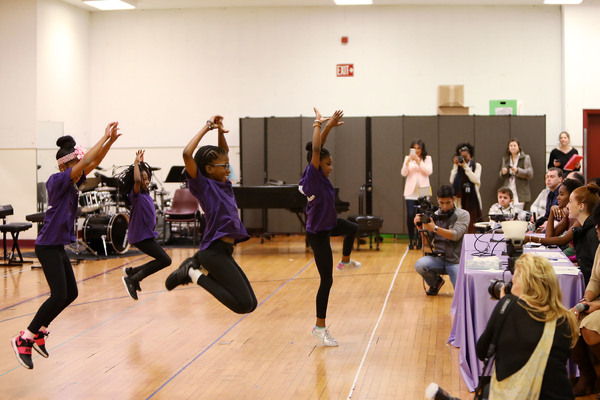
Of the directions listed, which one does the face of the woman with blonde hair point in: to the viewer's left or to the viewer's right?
to the viewer's left

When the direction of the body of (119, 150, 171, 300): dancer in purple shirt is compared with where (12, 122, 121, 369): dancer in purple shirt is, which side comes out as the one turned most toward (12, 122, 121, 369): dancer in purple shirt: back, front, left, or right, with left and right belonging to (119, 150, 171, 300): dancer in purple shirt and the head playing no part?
right

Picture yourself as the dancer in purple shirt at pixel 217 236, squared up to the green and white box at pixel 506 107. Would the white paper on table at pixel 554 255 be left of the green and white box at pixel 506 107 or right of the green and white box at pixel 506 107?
right

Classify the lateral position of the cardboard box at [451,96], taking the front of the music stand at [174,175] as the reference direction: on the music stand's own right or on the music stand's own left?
on the music stand's own right

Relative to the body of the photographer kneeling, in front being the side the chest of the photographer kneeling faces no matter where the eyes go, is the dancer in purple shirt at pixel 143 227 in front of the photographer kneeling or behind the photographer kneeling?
in front
